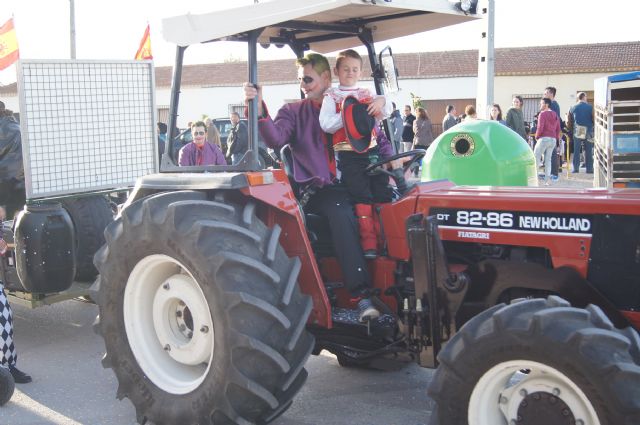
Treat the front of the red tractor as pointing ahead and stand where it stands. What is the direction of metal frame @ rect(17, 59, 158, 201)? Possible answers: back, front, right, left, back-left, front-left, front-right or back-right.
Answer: back

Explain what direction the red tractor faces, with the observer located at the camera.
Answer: facing the viewer and to the right of the viewer

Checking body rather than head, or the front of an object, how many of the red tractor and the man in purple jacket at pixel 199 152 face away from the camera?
0

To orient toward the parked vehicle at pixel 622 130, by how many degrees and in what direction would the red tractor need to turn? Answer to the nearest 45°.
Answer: approximately 90° to its left

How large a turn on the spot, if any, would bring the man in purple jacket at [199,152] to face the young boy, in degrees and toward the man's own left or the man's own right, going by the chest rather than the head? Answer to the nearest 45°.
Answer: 0° — they already face them

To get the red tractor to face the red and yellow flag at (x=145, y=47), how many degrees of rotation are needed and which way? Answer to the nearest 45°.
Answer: approximately 135° to its left

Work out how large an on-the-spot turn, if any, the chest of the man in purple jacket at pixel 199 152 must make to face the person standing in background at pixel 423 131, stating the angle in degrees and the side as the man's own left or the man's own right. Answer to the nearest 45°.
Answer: approximately 135° to the man's own left

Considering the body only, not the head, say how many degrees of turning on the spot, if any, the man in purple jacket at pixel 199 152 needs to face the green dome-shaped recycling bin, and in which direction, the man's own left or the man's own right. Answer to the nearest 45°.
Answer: approximately 90° to the man's own left

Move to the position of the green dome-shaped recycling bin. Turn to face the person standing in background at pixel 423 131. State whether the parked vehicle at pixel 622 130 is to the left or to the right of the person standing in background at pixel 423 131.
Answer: right

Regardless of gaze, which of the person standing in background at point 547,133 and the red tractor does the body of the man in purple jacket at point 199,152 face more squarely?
the red tractor

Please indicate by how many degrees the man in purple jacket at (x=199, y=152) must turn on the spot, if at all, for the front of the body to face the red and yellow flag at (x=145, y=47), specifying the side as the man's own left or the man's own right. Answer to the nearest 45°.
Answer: approximately 180°

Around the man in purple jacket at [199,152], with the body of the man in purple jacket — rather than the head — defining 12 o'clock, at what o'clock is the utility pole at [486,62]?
The utility pole is roughly at 8 o'clock from the man in purple jacket.

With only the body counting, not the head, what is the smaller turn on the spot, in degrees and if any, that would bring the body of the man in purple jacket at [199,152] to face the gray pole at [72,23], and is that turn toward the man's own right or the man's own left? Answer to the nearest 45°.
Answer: approximately 180°
